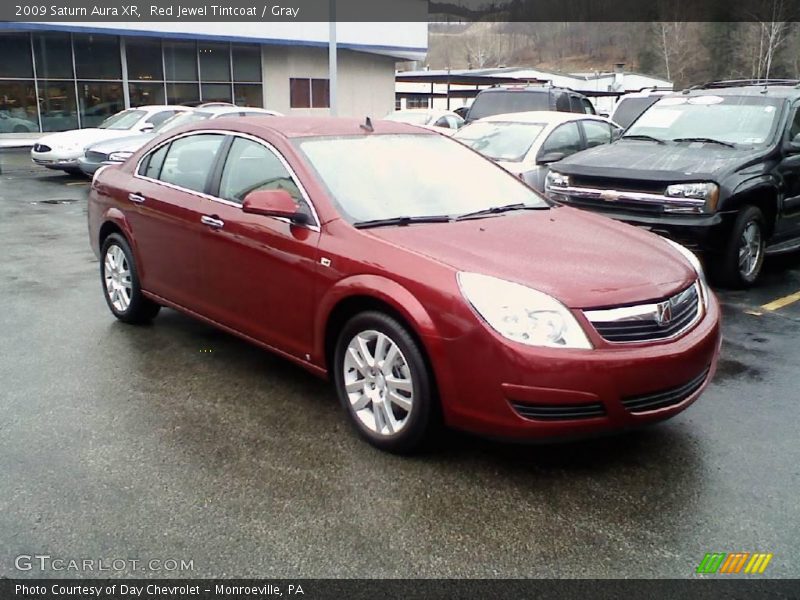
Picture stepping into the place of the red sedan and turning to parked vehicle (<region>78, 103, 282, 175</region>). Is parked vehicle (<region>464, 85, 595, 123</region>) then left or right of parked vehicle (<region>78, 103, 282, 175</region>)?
right

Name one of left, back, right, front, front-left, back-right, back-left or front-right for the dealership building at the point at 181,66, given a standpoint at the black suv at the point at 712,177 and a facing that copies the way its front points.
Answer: right

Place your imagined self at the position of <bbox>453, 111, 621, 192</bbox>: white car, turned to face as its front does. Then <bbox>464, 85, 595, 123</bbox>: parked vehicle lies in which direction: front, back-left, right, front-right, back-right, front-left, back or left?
back-right

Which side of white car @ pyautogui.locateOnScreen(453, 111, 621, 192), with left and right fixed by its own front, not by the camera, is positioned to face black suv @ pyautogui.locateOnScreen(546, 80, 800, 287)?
left

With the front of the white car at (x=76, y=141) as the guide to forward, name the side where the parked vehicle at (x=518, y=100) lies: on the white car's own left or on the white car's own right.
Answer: on the white car's own left

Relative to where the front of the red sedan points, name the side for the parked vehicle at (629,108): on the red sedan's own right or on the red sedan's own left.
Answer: on the red sedan's own left

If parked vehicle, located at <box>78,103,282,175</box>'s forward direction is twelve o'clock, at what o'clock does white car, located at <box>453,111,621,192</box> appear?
The white car is roughly at 9 o'clock from the parked vehicle.

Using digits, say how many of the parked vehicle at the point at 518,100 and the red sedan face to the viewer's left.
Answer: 0

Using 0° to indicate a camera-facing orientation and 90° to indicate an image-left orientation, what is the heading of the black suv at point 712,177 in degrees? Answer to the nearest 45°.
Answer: approximately 45°

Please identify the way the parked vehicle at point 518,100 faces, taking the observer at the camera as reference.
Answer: facing away from the viewer and to the right of the viewer

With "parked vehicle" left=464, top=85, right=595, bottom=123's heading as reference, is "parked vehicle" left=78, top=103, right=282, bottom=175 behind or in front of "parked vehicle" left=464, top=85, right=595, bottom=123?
behind

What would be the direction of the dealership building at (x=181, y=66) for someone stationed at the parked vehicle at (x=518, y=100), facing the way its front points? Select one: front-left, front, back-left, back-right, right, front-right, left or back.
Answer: left

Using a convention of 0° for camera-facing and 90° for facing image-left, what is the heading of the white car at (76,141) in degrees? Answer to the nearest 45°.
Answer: approximately 45°

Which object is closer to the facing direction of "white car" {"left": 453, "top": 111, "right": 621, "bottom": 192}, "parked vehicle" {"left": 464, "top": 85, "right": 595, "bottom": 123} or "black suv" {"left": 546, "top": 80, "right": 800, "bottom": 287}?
the black suv
